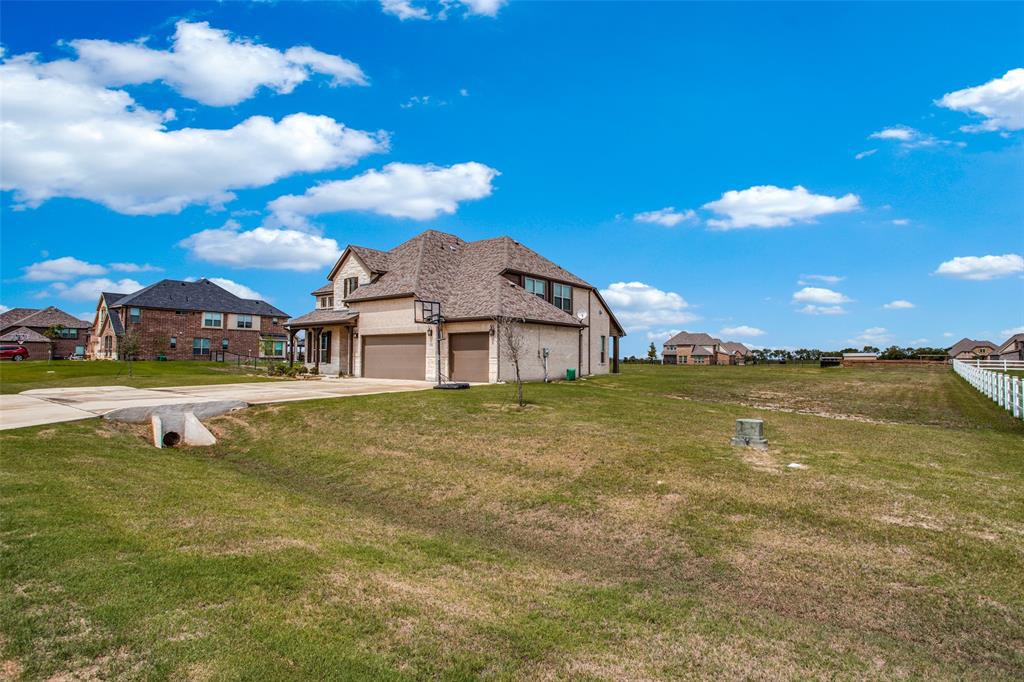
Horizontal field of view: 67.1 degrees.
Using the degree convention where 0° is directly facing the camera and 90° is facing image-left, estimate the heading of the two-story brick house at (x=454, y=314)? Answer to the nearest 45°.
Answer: approximately 45°
